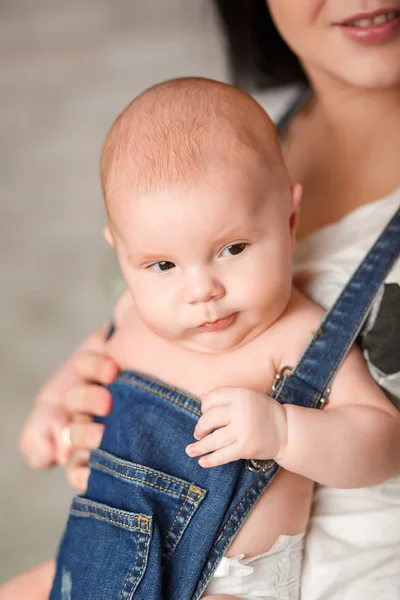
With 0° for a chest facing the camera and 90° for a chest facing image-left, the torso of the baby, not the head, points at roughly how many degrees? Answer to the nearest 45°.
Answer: approximately 45°
